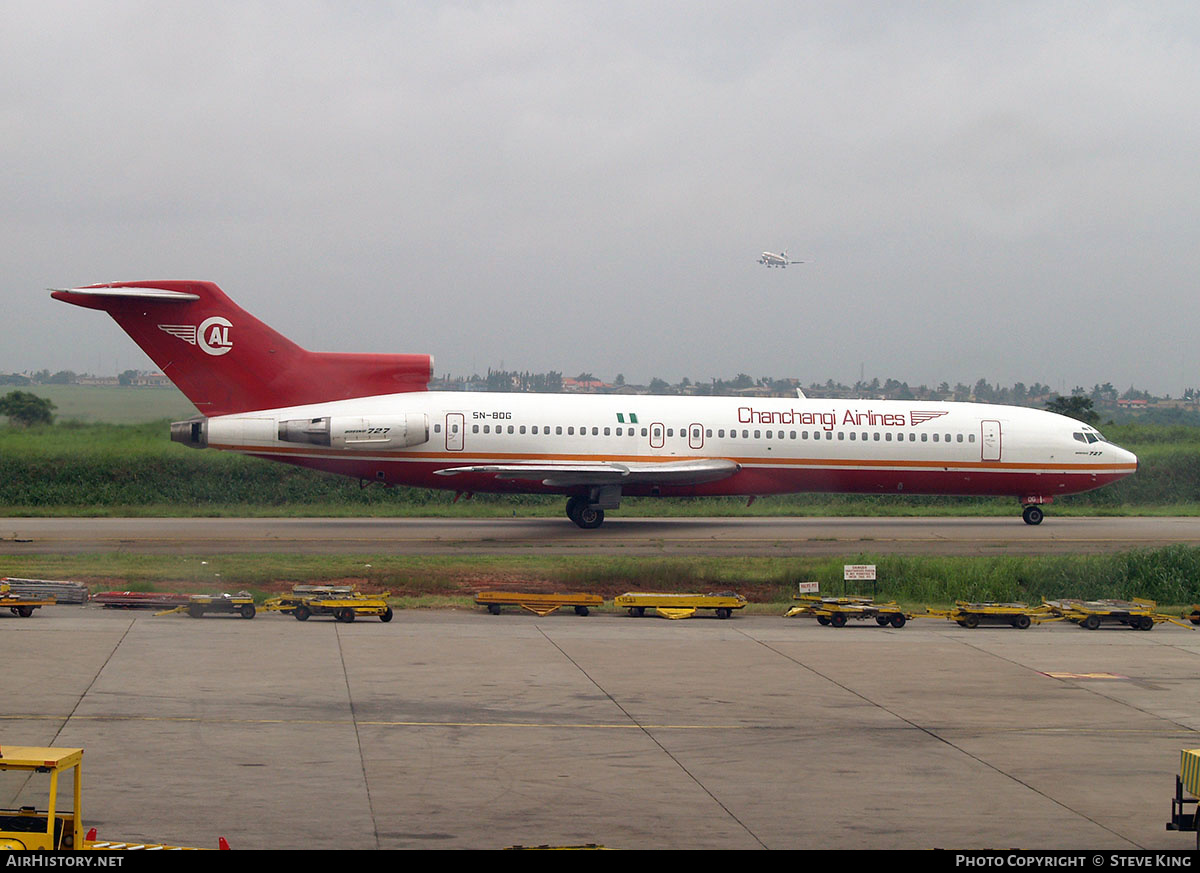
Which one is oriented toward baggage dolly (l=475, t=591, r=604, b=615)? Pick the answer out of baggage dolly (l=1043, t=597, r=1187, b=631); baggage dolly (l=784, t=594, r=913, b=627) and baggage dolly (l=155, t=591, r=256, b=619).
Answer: baggage dolly (l=784, t=594, r=913, b=627)

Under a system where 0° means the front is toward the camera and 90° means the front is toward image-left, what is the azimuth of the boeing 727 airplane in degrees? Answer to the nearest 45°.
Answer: approximately 270°

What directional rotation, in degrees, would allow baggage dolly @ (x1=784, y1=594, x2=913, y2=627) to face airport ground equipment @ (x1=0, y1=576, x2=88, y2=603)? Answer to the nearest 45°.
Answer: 0° — it already faces it

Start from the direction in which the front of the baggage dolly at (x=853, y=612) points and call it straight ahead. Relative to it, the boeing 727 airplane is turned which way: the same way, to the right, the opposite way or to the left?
the opposite way

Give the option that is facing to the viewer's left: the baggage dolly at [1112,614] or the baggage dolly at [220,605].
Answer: the baggage dolly at [220,605]

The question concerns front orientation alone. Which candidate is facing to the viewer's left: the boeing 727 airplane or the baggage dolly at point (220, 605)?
the baggage dolly

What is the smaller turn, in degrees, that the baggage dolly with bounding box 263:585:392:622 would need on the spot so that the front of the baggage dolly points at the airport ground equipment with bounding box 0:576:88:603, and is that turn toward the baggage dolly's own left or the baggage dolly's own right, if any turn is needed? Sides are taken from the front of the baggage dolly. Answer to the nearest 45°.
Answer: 0° — it already faces it

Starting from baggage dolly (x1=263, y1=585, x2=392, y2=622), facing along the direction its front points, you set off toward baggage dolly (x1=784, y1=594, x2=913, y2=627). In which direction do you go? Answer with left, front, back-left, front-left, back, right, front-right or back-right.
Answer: back

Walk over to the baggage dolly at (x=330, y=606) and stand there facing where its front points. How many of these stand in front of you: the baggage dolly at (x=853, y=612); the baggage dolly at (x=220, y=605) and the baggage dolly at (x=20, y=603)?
2

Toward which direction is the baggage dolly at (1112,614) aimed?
to the viewer's right

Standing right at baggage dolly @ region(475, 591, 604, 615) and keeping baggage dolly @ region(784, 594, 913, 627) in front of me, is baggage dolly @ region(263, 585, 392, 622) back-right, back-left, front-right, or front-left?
back-right

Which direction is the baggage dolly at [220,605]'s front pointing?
to the viewer's left

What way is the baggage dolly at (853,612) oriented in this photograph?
to the viewer's left

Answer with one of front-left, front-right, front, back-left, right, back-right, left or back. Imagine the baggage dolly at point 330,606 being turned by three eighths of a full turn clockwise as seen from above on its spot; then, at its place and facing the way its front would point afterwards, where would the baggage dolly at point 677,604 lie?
front-right

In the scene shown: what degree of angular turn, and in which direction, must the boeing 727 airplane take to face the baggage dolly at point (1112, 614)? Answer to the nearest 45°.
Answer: approximately 45° to its right

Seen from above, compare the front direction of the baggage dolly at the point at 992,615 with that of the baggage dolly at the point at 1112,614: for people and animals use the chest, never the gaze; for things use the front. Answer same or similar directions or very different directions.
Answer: same or similar directions
